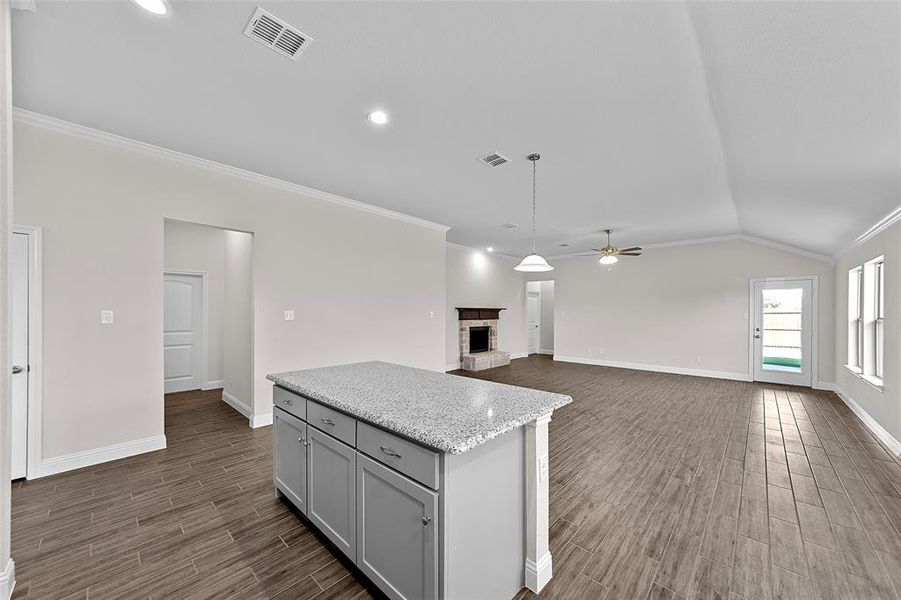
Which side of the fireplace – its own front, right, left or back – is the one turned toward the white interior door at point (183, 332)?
right

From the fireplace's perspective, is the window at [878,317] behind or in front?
in front

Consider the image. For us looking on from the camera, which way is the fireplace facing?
facing the viewer and to the right of the viewer

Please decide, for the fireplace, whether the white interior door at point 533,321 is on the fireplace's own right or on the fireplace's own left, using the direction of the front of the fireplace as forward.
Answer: on the fireplace's own left

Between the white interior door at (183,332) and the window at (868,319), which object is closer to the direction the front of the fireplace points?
the window

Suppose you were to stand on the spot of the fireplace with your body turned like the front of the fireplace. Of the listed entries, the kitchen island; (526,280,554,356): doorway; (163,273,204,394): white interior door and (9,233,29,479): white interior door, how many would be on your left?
1

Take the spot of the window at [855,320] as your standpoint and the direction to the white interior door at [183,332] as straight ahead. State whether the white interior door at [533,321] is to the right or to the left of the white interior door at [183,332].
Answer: right

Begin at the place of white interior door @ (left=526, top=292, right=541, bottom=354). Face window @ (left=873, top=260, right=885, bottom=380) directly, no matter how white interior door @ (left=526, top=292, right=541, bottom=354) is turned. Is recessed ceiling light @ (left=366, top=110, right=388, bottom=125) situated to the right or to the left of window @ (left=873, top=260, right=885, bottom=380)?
right

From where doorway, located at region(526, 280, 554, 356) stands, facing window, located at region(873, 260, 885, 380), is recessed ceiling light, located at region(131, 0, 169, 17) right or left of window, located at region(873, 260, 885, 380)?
right

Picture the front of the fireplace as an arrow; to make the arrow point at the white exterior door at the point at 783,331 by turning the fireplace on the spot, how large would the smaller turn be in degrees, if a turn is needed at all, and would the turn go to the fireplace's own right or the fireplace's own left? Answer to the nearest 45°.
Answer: approximately 45° to the fireplace's own left

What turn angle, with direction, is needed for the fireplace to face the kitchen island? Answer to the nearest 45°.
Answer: approximately 45° to its right

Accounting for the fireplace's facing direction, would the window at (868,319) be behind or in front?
in front
